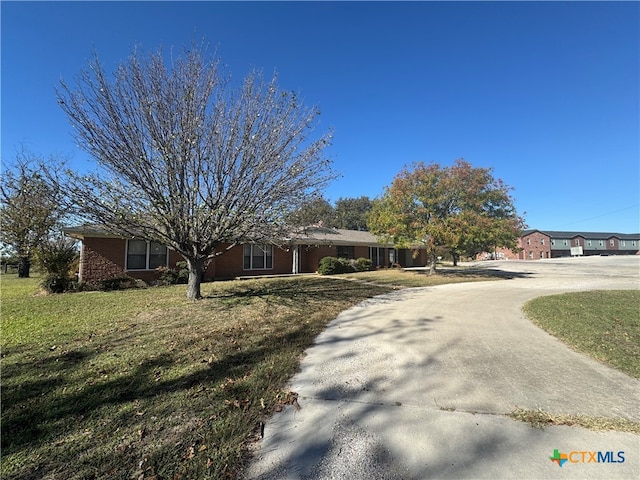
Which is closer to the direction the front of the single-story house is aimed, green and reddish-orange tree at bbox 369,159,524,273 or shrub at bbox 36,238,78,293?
the green and reddish-orange tree

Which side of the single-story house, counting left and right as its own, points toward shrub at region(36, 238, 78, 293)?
right

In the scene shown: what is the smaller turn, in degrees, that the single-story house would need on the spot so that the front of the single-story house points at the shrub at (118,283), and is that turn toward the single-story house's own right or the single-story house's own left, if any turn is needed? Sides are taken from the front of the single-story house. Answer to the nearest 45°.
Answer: approximately 90° to the single-story house's own right

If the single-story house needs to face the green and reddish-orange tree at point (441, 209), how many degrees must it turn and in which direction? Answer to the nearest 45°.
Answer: approximately 45° to its left

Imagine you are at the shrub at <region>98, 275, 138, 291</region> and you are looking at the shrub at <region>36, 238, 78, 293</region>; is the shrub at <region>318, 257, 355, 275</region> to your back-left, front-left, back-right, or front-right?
back-right

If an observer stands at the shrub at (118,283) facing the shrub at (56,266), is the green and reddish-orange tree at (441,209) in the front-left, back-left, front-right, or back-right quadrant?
back-right
